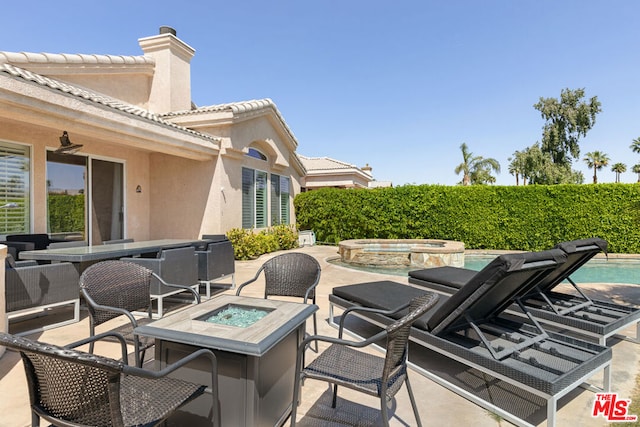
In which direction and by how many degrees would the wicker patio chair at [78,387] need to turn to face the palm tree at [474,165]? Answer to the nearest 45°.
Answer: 0° — it already faces it

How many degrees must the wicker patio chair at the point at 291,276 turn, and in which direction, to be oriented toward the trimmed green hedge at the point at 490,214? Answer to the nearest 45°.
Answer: approximately 180°

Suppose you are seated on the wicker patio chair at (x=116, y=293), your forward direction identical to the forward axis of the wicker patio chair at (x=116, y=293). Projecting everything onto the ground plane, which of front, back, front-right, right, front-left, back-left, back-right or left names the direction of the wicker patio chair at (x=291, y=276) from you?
front-left

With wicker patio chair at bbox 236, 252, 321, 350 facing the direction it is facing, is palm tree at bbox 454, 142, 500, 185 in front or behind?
behind

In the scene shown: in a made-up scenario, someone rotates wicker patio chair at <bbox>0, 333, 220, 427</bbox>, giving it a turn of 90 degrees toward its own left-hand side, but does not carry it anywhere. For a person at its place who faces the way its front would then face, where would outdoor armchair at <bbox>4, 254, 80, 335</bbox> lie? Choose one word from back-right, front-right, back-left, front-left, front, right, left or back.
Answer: front-right

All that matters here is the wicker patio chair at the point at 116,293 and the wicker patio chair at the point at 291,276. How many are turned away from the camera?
0

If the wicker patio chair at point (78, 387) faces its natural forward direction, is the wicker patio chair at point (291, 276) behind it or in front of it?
in front

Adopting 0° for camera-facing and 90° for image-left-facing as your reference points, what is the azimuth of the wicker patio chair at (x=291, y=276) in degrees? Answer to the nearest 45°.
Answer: approximately 45°

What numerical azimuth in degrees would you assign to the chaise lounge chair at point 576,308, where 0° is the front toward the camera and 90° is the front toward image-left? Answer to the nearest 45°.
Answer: approximately 135°

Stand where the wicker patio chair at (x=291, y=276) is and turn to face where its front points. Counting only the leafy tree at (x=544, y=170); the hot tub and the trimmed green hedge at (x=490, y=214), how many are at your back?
3

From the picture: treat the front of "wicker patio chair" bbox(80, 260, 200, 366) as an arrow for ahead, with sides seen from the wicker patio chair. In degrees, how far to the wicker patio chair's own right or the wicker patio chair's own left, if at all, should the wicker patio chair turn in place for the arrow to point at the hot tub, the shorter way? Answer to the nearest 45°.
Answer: approximately 90° to the wicker patio chair's own left

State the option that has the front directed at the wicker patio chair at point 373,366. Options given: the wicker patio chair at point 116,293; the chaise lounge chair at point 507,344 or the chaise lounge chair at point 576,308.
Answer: the wicker patio chair at point 116,293

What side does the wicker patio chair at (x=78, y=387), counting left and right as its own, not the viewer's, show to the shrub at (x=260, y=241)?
front

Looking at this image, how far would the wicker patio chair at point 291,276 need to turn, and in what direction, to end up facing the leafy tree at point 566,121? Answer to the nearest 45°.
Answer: approximately 180°

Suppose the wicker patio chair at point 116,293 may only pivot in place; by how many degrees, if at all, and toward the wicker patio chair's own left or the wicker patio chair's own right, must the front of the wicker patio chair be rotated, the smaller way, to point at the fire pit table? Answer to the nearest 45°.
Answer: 0° — it already faces it
